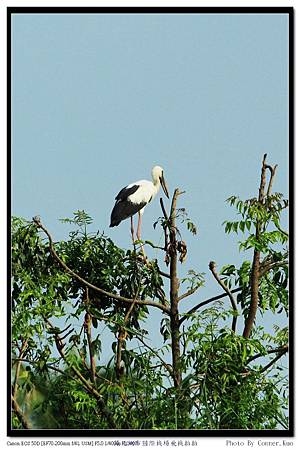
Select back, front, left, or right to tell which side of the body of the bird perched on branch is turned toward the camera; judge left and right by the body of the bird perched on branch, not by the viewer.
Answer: right
